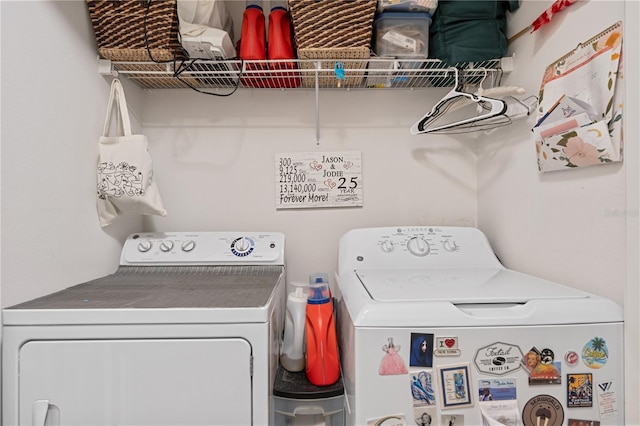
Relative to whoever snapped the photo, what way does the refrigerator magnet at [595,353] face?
facing the viewer

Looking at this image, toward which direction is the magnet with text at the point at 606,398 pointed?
toward the camera

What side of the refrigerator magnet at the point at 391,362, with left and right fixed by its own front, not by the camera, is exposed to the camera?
front

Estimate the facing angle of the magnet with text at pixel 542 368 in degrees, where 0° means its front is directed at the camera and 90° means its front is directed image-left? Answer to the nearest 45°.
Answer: approximately 0°

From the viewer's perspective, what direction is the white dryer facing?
toward the camera
